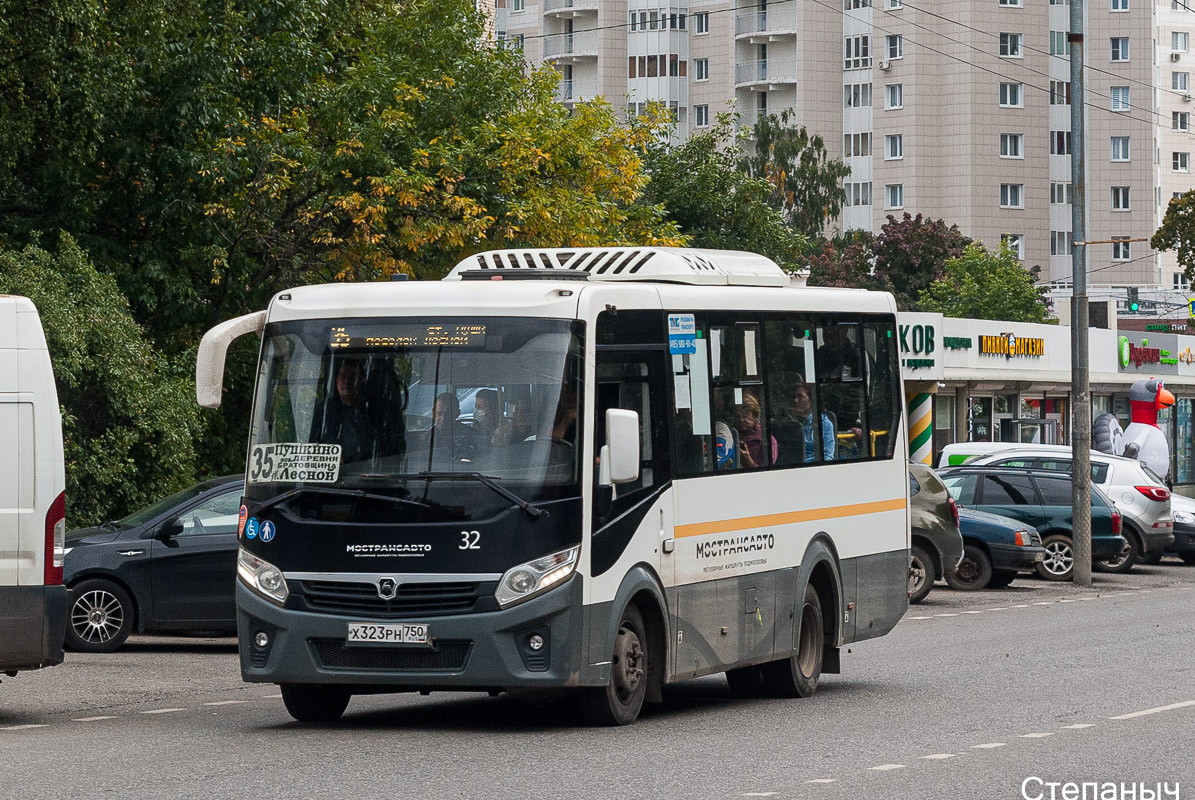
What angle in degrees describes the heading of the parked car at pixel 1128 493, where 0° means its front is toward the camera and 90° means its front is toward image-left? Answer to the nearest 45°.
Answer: approximately 135°

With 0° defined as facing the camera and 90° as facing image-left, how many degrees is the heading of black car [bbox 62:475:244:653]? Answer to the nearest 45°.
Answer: approximately 90°

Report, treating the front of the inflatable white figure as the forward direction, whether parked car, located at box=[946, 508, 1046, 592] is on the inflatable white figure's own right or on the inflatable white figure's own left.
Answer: on the inflatable white figure's own right

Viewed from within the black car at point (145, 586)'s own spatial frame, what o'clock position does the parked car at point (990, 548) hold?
The parked car is roughly at 5 o'clock from the black car.

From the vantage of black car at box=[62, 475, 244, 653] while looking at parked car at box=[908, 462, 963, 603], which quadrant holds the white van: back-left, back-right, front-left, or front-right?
back-right

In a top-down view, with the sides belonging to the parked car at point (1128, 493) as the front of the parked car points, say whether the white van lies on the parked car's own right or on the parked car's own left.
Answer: on the parked car's own left

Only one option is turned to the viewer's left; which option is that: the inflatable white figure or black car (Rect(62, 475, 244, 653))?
the black car

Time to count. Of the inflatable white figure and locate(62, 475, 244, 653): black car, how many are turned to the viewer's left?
1

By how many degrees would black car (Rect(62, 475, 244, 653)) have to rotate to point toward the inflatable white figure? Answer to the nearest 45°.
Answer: approximately 135° to its right

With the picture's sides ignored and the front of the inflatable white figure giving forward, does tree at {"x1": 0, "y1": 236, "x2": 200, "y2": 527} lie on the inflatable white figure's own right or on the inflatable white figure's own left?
on the inflatable white figure's own right
